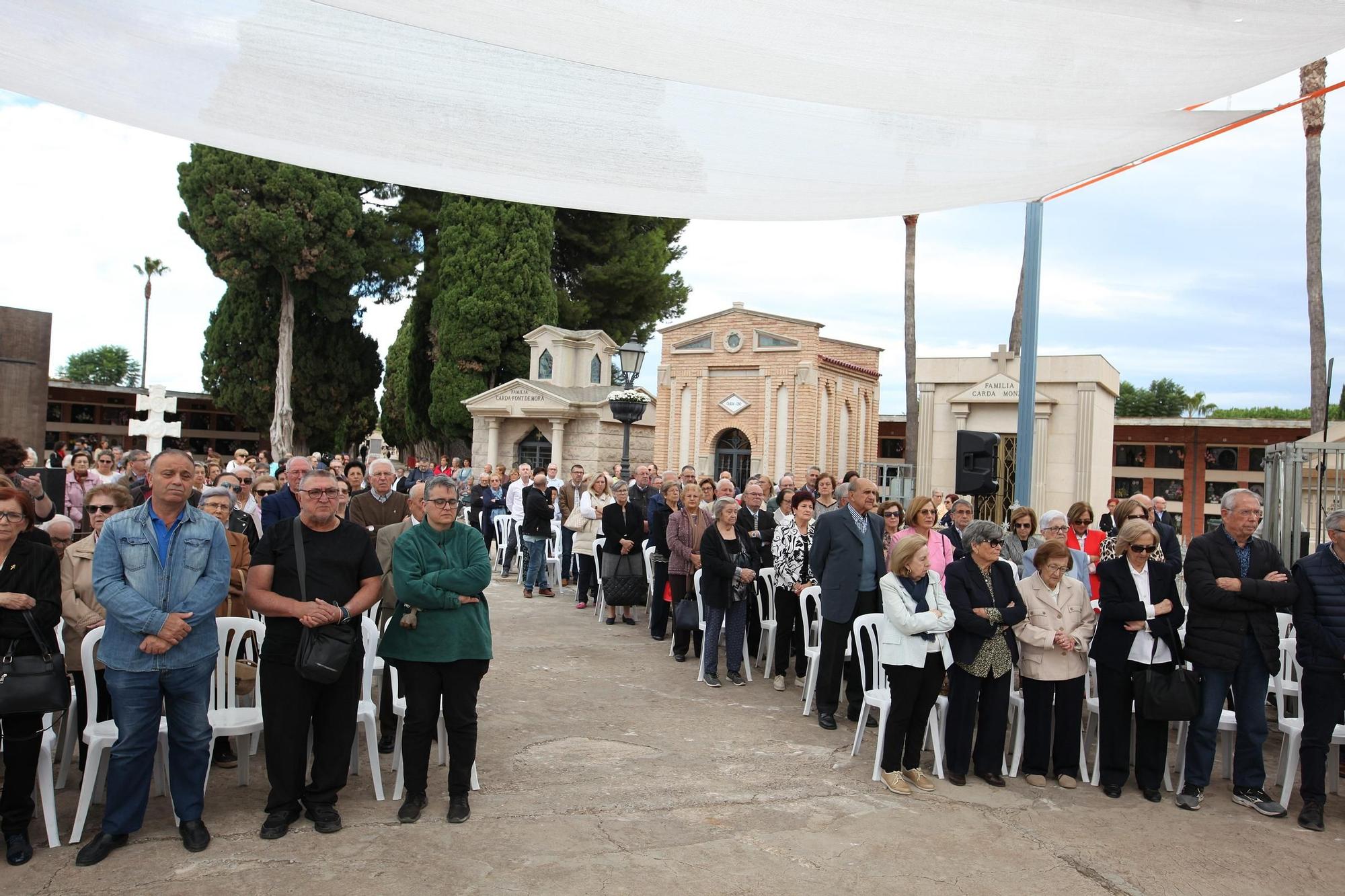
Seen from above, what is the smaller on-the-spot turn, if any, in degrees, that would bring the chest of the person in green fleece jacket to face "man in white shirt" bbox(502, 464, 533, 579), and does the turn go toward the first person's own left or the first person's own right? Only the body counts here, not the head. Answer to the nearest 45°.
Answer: approximately 180°

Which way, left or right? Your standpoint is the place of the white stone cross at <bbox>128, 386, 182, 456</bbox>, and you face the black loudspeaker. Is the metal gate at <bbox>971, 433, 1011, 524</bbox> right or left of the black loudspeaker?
left

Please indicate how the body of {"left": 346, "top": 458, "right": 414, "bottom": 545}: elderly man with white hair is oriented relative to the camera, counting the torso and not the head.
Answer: toward the camera

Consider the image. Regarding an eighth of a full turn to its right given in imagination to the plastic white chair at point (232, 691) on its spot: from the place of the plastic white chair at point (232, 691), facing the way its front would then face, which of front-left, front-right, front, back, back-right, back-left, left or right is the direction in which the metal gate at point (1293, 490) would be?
back-left

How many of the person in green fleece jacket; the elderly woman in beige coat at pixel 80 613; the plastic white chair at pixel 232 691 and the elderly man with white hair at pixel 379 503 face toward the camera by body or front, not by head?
4

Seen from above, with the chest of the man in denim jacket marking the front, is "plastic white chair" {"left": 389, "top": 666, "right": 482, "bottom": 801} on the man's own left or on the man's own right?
on the man's own left

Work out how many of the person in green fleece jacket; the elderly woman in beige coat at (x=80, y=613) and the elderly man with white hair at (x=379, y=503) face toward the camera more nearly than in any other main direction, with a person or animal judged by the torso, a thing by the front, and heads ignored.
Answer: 3

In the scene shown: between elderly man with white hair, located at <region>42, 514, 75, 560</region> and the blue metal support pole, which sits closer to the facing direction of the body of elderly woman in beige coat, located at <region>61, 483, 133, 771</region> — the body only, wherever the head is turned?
the blue metal support pole

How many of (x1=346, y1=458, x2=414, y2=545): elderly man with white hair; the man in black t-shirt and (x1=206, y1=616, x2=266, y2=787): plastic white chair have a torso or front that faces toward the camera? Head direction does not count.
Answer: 3

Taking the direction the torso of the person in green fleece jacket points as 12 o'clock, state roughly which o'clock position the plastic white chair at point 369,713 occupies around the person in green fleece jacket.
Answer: The plastic white chair is roughly at 5 o'clock from the person in green fleece jacket.

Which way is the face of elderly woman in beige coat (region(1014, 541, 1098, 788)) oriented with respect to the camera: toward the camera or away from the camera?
toward the camera

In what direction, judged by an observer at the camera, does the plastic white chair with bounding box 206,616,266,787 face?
facing the viewer

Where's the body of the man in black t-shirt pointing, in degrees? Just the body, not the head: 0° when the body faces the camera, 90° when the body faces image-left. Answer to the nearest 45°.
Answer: approximately 0°

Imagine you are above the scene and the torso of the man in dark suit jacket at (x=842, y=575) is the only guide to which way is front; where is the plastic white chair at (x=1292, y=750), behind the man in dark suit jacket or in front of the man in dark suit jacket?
in front
